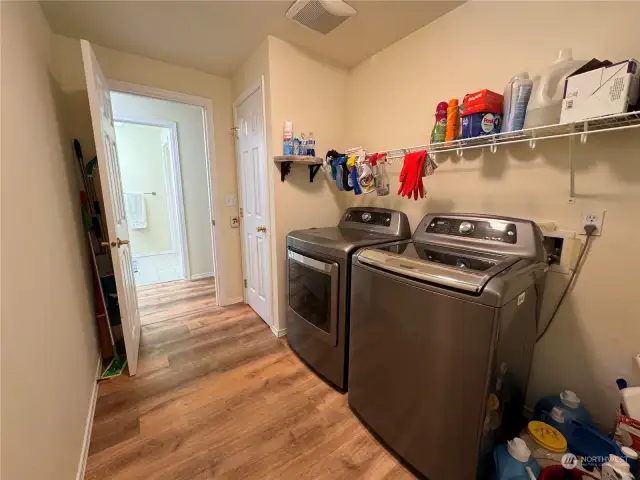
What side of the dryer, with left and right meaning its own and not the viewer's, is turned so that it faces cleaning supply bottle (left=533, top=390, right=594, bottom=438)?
left

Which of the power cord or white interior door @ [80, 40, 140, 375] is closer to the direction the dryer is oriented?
the white interior door

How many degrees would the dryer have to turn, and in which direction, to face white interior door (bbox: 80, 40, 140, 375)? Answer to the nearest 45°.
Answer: approximately 45° to its right

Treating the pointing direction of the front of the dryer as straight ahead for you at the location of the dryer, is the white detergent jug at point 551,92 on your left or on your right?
on your left

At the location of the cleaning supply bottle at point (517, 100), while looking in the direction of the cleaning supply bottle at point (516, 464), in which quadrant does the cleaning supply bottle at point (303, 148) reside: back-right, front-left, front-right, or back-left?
back-right

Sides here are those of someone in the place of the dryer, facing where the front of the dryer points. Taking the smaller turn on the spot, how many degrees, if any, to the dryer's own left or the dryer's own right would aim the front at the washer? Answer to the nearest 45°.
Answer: approximately 90° to the dryer's own left

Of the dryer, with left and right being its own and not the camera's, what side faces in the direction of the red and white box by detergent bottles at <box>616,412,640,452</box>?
left

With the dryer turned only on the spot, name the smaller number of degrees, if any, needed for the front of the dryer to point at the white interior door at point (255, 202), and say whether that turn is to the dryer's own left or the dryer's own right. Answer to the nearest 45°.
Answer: approximately 90° to the dryer's own right

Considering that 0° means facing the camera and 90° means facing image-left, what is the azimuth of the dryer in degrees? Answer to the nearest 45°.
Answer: approximately 45°

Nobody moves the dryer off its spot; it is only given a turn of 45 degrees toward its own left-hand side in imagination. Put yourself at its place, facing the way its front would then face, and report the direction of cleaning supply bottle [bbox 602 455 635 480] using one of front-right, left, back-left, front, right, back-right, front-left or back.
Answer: front-left
